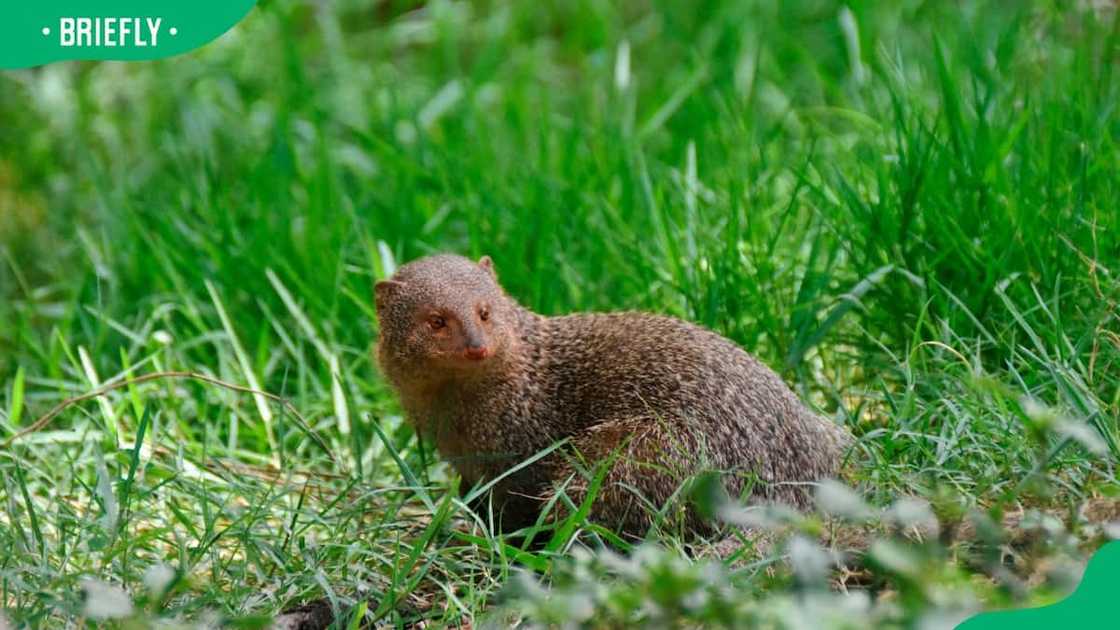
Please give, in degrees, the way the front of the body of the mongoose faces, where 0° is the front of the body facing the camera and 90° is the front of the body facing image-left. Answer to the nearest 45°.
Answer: approximately 90°
